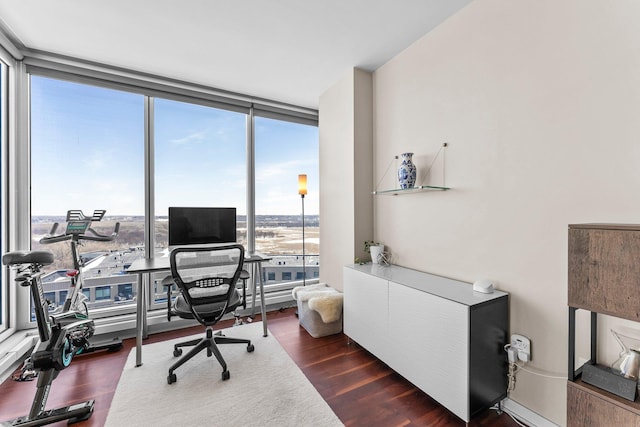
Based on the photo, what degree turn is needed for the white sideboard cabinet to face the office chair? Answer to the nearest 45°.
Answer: approximately 45° to its right

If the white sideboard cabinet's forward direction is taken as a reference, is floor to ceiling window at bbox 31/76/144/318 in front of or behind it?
in front

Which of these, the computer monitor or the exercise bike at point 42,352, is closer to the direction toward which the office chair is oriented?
the computer monitor

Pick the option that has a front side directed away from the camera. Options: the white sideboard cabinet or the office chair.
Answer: the office chair

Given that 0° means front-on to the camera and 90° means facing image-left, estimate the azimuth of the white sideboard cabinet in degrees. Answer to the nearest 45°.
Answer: approximately 45°

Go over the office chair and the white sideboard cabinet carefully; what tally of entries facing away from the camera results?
1

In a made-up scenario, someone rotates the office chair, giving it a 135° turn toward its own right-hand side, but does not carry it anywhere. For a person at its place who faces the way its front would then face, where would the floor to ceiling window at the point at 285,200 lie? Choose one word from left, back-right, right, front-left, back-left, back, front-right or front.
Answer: left

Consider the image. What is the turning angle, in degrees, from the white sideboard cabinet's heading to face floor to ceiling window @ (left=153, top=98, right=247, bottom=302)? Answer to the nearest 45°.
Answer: approximately 45° to its right

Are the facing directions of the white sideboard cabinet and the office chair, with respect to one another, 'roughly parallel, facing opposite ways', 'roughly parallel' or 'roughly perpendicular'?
roughly perpendicular

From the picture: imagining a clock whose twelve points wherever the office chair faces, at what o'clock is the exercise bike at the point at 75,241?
The exercise bike is roughly at 10 o'clock from the office chair.

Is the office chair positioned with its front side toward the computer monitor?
yes

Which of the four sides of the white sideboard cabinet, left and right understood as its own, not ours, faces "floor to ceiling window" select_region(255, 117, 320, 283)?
right

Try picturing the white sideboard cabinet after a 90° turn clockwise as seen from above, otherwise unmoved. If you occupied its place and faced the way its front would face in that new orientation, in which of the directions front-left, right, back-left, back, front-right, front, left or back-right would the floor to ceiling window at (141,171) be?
front-left

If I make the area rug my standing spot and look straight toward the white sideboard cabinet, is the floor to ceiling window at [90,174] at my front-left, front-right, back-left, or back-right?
back-left

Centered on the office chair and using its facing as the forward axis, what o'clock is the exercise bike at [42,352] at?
The exercise bike is roughly at 9 o'clock from the office chair.

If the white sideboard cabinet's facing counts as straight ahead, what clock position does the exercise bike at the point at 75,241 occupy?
The exercise bike is roughly at 1 o'clock from the white sideboard cabinet.

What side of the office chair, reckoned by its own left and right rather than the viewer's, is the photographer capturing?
back
